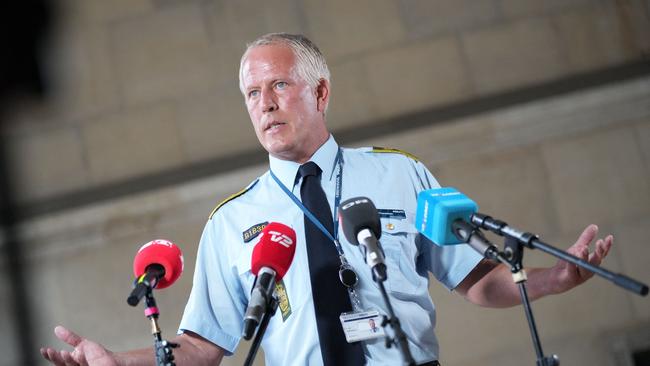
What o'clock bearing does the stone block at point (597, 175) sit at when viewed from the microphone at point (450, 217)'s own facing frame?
The stone block is roughly at 2 o'clock from the microphone.

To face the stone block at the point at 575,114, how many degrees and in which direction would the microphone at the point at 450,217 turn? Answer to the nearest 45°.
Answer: approximately 45° to its right

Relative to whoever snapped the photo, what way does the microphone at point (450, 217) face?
facing away from the viewer and to the left of the viewer

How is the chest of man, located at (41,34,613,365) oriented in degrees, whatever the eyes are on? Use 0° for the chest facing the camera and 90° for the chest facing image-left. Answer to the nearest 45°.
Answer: approximately 0°

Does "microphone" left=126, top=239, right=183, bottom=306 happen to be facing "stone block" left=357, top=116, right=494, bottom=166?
yes

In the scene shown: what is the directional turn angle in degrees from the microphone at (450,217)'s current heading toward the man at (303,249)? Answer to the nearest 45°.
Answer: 0° — it already faces them

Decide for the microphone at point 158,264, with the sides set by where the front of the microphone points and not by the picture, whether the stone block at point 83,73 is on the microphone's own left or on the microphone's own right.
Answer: on the microphone's own left

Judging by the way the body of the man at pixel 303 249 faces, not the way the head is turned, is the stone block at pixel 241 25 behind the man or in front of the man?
behind

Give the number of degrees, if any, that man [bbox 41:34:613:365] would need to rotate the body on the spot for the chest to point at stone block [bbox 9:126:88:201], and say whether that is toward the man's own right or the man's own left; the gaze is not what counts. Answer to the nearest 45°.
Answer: approximately 135° to the man's own right

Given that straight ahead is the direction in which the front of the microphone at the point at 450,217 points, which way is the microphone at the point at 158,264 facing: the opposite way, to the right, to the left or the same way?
to the right

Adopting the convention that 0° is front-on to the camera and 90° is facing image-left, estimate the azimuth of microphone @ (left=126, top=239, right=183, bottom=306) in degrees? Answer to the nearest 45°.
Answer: approximately 225°

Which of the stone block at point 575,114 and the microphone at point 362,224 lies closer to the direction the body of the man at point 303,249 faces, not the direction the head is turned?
the microphone
